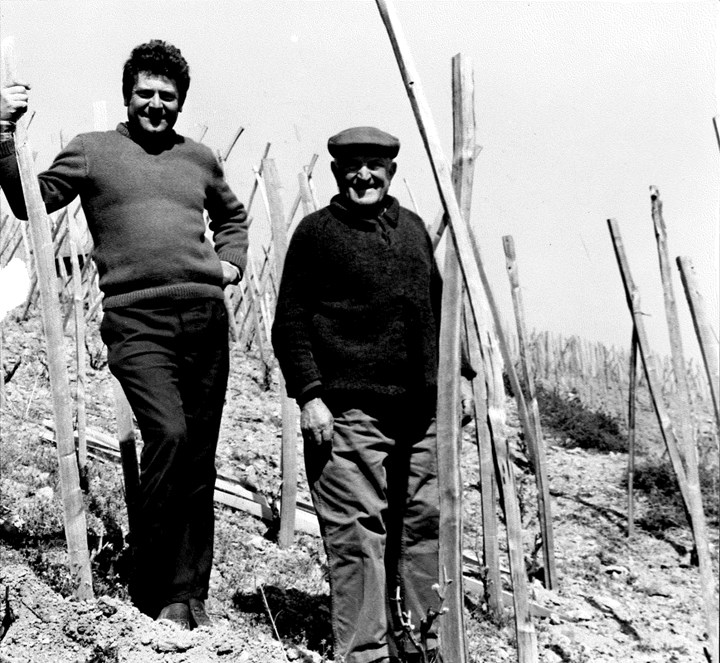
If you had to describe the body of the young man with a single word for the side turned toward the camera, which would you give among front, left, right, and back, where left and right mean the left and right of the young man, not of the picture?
front

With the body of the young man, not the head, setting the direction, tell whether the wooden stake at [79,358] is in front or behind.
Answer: behind

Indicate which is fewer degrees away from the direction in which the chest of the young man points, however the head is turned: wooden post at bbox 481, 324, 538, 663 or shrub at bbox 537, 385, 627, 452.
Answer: the wooden post

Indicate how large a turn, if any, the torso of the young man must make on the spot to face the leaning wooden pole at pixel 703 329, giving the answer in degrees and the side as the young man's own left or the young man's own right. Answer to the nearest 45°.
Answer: approximately 45° to the young man's own left

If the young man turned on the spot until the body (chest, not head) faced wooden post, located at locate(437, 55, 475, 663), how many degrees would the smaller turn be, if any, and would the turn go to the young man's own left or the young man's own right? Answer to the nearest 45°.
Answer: approximately 45° to the young man's own left

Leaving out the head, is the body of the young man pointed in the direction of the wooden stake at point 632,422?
no

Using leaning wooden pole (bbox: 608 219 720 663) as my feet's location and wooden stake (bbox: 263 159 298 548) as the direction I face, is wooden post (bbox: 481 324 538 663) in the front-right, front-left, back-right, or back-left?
front-left

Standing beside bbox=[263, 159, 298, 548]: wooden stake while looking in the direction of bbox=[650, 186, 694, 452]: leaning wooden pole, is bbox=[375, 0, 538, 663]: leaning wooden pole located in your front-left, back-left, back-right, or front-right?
front-right

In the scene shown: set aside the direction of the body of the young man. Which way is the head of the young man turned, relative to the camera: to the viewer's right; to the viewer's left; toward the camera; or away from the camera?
toward the camera

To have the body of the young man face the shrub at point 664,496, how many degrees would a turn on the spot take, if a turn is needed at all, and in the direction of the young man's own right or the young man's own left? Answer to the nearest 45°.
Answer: approximately 135° to the young man's own left
